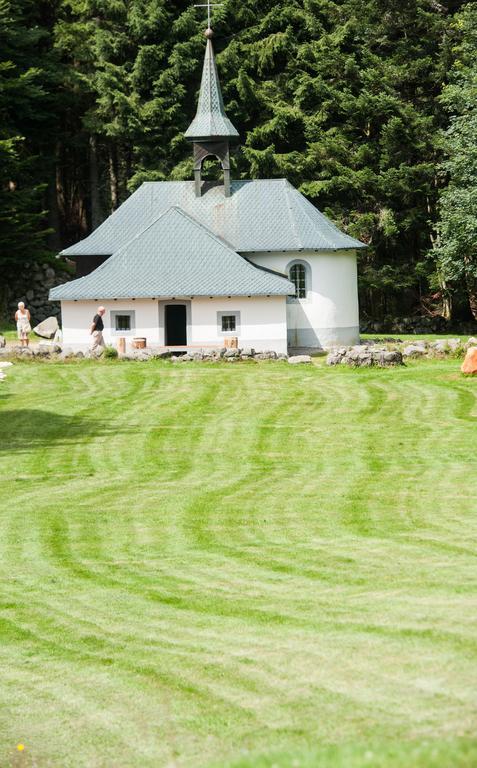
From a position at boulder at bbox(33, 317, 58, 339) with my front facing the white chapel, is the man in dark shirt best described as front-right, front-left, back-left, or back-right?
front-right

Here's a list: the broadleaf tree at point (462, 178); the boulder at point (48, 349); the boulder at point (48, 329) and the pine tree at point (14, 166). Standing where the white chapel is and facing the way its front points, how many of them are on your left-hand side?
1

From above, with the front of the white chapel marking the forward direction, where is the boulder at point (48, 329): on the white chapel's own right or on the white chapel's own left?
on the white chapel's own right

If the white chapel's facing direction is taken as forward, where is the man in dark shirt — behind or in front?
in front

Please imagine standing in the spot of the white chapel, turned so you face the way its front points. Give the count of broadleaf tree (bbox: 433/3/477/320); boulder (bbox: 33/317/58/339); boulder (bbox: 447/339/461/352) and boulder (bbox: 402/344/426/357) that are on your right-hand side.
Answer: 1

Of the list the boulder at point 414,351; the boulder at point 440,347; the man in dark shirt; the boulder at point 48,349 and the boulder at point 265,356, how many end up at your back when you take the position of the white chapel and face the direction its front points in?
0

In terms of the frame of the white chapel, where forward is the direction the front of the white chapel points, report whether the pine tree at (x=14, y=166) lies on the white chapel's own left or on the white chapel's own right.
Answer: on the white chapel's own right

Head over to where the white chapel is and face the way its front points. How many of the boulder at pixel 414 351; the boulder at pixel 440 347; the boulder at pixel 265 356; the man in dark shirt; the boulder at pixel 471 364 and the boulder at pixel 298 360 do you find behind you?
0

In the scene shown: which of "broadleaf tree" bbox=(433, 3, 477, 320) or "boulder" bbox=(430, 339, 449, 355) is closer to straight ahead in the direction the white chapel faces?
the boulder

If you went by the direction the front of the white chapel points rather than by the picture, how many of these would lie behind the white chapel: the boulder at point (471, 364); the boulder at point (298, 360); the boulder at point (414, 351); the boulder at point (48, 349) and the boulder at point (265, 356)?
0

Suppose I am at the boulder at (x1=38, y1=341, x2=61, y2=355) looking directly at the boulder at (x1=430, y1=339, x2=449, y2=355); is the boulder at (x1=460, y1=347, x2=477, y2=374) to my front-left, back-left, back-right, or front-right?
front-right

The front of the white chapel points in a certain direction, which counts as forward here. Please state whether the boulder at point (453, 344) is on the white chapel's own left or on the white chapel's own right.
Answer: on the white chapel's own left

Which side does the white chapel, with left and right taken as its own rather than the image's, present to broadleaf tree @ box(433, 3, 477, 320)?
left

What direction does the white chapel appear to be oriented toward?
toward the camera

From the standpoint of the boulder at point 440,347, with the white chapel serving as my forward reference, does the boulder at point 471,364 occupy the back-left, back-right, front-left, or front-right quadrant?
back-left

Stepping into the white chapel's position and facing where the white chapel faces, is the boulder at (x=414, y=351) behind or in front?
in front

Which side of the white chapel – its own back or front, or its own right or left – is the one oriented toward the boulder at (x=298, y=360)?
front

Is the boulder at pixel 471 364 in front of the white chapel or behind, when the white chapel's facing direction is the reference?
in front

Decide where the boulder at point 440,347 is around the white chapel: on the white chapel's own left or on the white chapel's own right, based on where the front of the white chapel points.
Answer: on the white chapel's own left

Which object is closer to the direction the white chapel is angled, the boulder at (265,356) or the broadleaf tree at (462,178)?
the boulder

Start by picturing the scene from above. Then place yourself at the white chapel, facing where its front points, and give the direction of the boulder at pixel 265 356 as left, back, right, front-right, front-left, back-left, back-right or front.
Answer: front

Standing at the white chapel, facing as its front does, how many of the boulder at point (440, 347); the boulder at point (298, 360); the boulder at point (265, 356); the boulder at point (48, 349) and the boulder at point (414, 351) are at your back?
0
